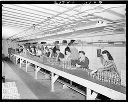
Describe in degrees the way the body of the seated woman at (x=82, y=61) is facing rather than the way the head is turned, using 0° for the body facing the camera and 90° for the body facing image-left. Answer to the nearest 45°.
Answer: approximately 45°

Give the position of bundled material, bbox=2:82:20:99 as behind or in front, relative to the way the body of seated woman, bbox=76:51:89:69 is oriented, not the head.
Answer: in front
